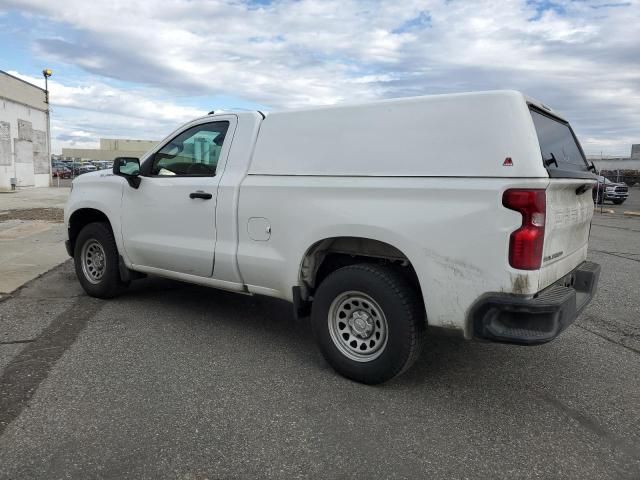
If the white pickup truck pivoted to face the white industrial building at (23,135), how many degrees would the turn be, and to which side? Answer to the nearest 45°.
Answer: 0° — it already faces it

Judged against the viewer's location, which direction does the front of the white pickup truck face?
facing away from the viewer and to the left of the viewer
